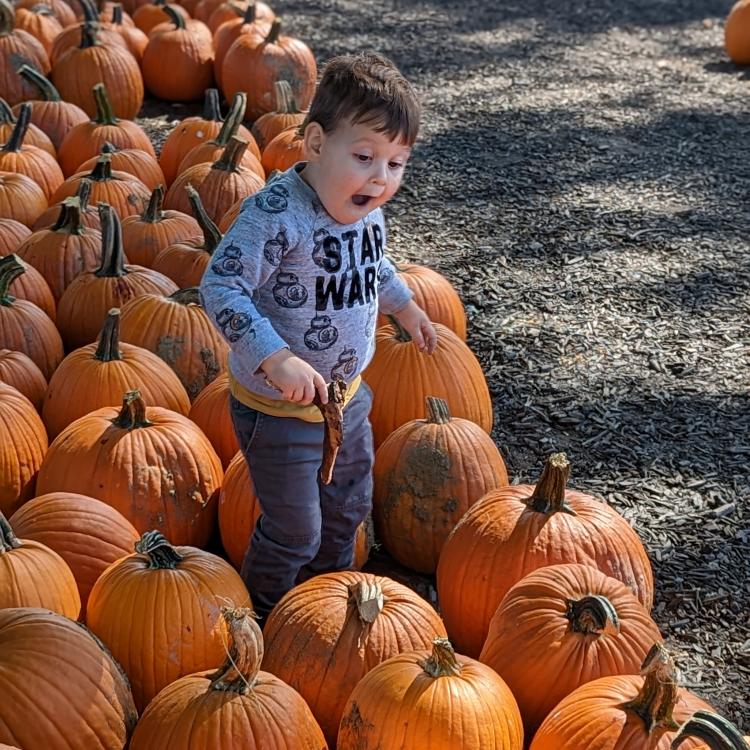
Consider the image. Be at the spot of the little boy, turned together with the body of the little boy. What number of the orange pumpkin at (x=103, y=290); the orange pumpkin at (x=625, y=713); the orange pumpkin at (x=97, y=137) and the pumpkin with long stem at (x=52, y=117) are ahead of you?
1

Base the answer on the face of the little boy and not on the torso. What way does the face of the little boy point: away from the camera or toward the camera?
toward the camera

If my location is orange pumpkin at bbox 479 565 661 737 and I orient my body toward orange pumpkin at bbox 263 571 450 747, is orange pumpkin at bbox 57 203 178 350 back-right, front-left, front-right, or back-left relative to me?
front-right

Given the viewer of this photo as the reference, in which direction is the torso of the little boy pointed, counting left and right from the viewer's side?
facing the viewer and to the right of the viewer

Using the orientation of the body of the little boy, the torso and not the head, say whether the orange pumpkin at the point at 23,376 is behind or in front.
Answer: behind

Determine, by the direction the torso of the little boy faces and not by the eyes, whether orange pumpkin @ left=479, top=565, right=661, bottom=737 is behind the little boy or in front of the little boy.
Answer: in front

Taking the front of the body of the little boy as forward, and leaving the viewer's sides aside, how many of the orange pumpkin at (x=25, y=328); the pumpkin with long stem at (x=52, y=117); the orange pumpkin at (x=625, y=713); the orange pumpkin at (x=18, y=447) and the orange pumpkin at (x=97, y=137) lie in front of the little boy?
1

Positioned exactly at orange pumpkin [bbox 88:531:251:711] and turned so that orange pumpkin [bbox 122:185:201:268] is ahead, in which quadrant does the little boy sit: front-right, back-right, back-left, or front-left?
front-right

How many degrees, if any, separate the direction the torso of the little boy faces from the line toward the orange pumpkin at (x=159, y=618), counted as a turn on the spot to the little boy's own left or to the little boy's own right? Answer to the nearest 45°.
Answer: approximately 90° to the little boy's own right
